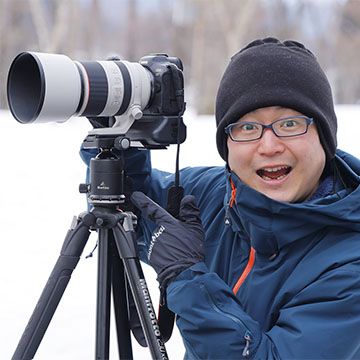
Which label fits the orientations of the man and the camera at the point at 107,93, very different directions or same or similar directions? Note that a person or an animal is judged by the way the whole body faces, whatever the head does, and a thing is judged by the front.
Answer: same or similar directions

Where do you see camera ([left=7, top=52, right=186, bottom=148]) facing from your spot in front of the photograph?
facing the viewer and to the left of the viewer

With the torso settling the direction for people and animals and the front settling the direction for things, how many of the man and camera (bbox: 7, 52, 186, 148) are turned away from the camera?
0
